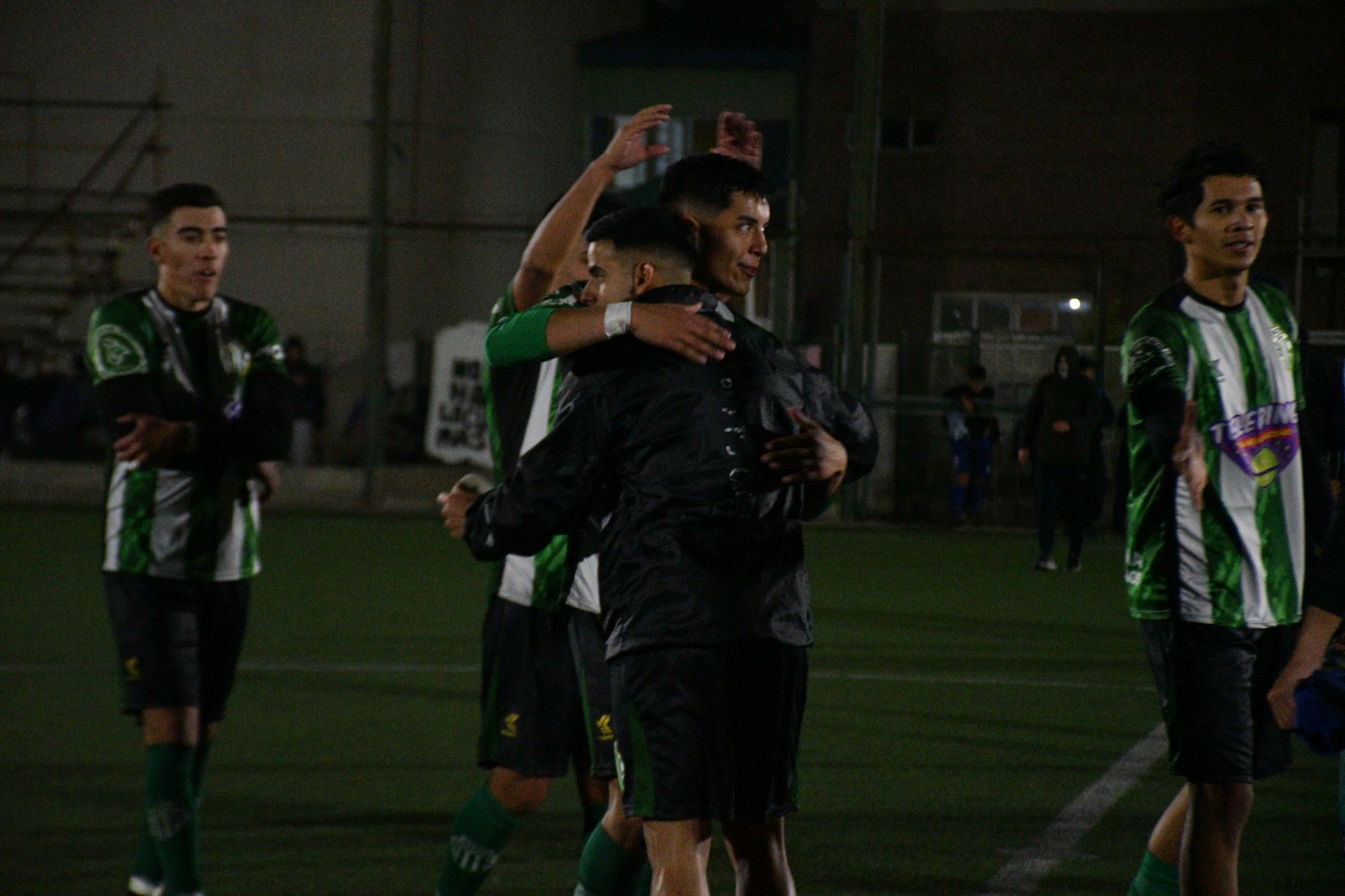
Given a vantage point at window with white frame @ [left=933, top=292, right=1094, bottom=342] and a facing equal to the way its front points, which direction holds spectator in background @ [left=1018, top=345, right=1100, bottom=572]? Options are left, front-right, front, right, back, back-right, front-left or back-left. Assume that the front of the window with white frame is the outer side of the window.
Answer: front

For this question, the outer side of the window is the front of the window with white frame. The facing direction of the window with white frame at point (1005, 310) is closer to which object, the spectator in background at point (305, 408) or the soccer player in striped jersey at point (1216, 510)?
the soccer player in striped jersey

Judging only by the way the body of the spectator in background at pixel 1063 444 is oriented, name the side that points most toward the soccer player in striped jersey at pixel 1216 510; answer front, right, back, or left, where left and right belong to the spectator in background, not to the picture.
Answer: front

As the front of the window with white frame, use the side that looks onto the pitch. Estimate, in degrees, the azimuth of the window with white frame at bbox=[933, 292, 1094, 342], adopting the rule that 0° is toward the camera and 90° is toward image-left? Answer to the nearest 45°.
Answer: approximately 0°

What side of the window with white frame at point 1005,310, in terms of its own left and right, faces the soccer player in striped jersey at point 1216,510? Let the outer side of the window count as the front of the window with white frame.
front

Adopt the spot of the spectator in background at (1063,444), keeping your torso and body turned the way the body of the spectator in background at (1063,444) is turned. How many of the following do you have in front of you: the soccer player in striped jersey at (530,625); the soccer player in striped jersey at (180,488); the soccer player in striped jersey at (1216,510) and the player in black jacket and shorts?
4

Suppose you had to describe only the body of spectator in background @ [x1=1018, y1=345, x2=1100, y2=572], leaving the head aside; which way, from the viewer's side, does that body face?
toward the camera

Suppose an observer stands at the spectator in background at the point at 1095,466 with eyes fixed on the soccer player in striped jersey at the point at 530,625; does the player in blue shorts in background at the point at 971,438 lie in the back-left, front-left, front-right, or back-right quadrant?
back-right

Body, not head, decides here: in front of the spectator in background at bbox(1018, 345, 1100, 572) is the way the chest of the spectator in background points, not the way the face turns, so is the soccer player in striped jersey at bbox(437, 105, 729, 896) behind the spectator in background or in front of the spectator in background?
in front

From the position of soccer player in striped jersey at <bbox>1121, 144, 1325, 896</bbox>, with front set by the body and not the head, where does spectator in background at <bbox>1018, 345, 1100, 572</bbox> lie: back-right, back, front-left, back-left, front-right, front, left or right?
back-left

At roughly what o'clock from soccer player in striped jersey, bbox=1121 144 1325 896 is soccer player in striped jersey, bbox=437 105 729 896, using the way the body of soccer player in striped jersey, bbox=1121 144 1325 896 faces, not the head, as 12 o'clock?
soccer player in striped jersey, bbox=437 105 729 896 is roughly at 4 o'clock from soccer player in striped jersey, bbox=1121 144 1325 896.
